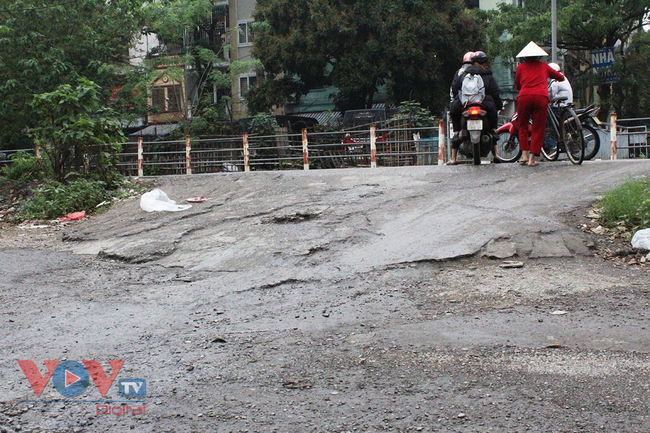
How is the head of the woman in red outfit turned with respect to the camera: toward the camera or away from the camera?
away from the camera

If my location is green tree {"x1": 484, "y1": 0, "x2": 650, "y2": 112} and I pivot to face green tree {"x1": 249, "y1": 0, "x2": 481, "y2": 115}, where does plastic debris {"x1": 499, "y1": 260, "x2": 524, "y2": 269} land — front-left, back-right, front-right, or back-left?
front-left

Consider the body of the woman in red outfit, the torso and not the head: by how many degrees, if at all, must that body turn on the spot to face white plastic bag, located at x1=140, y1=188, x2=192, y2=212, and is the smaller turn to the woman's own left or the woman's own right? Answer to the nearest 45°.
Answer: approximately 90° to the woman's own left

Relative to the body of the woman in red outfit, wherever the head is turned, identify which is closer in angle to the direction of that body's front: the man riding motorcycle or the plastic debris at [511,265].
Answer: the man riding motorcycle

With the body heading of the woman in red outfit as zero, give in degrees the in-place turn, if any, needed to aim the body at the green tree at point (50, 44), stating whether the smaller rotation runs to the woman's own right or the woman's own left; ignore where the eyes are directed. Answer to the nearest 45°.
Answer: approximately 45° to the woman's own left

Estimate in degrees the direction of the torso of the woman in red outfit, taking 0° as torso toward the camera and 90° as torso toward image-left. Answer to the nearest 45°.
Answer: approximately 180°

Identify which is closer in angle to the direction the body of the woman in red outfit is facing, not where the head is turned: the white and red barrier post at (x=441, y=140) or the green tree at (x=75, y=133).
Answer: the white and red barrier post

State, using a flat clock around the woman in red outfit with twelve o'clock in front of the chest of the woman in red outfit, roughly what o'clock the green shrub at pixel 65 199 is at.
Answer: The green shrub is roughly at 9 o'clock from the woman in red outfit.

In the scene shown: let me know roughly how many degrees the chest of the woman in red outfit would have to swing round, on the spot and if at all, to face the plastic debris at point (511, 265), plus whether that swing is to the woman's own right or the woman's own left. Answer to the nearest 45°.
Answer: approximately 180°

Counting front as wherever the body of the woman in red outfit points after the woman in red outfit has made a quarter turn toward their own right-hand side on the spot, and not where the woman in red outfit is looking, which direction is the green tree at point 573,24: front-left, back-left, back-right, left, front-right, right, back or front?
left

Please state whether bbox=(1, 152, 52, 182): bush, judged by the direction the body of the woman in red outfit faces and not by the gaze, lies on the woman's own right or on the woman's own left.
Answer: on the woman's own left

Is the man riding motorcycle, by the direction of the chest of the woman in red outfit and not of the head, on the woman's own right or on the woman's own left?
on the woman's own left
